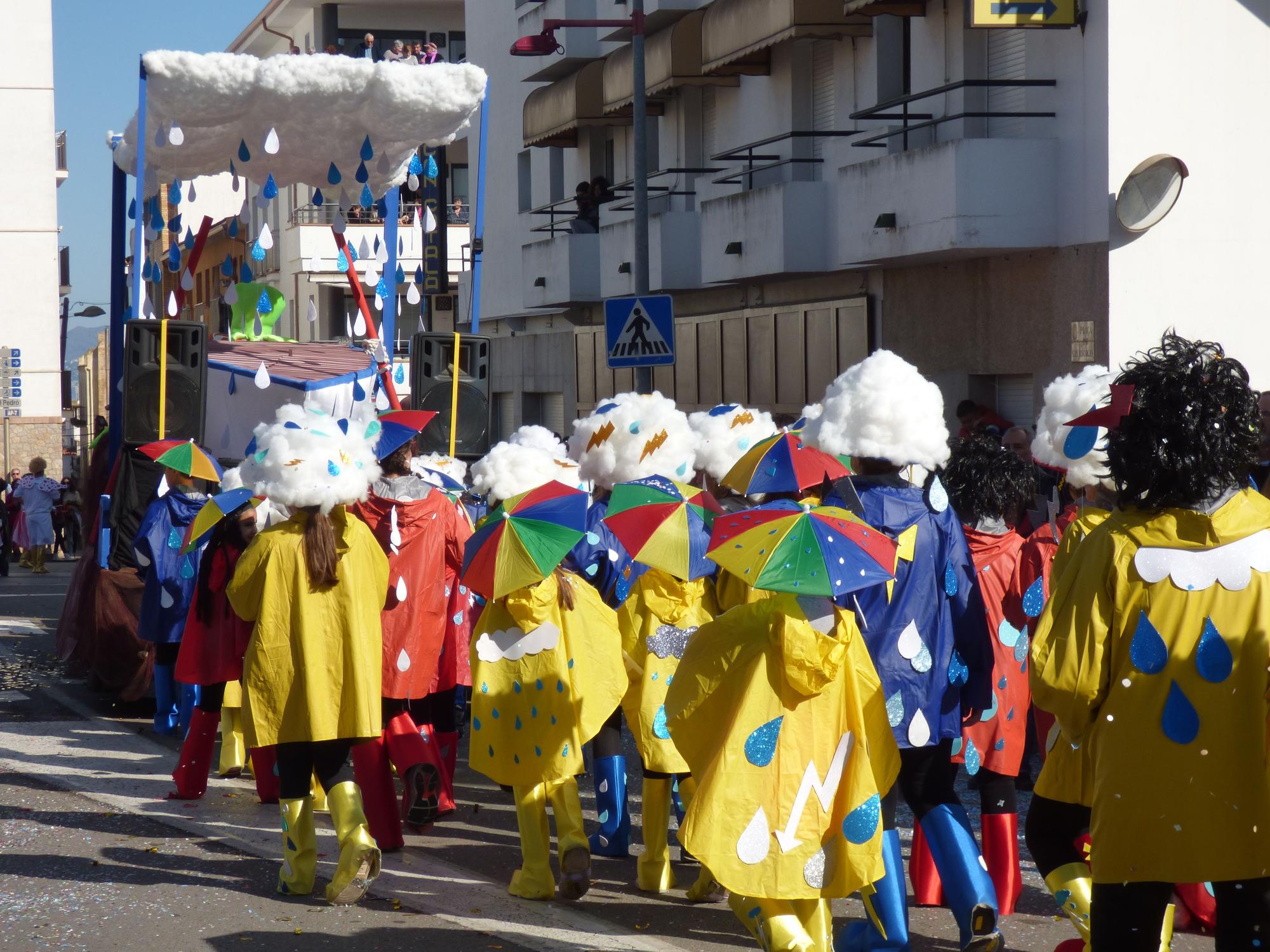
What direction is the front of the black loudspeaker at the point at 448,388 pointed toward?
toward the camera

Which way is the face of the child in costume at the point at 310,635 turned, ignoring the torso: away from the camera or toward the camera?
away from the camera

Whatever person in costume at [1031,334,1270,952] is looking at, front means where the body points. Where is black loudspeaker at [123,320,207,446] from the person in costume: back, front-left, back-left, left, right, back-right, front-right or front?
front-left

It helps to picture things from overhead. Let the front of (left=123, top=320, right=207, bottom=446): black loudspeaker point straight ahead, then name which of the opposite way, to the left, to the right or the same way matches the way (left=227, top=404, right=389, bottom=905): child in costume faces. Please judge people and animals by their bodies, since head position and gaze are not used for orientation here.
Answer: the opposite way

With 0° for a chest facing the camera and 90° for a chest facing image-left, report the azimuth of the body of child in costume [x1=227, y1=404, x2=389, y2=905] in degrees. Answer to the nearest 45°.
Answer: approximately 180°

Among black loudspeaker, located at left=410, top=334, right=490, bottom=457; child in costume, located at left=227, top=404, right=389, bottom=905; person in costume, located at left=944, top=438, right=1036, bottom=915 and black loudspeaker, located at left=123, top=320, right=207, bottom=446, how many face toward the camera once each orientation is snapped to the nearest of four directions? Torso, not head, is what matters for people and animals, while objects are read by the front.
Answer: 2

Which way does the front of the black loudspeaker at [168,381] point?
toward the camera

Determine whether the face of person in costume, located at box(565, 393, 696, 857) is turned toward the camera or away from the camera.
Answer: away from the camera

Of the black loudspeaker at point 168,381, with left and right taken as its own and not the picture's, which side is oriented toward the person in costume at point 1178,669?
front

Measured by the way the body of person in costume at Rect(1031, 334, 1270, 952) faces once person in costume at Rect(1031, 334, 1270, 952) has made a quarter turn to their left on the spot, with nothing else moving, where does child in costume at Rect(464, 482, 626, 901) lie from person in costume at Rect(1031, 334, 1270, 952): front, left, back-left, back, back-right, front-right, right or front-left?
front-right

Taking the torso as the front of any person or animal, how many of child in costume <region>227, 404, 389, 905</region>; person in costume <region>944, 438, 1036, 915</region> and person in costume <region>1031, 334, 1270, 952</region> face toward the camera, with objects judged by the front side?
0

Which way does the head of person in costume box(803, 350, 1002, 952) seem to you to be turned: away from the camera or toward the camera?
away from the camera

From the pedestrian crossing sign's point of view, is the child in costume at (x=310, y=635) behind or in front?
in front

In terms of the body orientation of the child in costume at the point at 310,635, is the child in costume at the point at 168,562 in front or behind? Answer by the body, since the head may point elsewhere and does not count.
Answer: in front

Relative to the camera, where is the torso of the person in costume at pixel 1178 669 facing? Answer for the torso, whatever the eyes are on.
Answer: away from the camera

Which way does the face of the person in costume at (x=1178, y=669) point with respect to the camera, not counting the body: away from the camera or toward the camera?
away from the camera

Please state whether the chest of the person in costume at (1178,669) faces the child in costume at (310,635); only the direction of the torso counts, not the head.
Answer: no

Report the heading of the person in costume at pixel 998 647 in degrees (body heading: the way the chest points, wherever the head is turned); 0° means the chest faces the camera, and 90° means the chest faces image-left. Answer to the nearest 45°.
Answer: approximately 180°

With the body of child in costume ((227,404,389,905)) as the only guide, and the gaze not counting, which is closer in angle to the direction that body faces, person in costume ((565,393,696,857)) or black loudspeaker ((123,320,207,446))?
the black loudspeaker

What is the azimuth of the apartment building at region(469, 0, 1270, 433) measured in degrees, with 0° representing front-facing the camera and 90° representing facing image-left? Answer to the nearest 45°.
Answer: approximately 45°

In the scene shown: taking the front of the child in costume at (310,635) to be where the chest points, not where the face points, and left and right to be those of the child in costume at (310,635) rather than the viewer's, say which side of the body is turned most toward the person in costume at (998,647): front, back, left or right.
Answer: right
